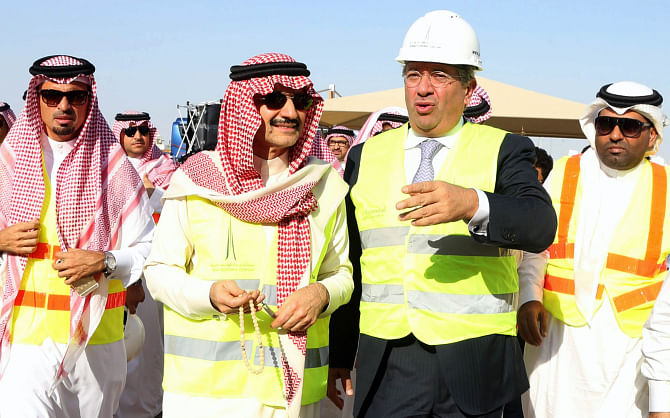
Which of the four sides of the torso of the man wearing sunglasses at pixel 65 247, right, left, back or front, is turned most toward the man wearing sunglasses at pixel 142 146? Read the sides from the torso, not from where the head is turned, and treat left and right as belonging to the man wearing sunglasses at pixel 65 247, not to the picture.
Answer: back

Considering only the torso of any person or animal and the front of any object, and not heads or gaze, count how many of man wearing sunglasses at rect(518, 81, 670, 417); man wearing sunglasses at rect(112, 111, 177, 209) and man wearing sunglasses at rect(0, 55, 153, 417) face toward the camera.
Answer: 3

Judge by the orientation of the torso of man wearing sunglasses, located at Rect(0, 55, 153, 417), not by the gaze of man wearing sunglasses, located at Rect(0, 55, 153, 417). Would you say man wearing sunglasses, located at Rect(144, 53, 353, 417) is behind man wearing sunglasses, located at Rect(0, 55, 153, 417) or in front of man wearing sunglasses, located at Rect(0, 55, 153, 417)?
in front

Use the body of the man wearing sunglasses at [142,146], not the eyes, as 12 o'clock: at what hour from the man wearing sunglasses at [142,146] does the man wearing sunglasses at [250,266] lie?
the man wearing sunglasses at [250,266] is roughly at 12 o'clock from the man wearing sunglasses at [142,146].

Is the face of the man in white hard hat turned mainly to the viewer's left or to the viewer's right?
to the viewer's left

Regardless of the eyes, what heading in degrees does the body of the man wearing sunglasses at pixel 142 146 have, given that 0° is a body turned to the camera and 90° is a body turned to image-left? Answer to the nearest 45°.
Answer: approximately 0°
